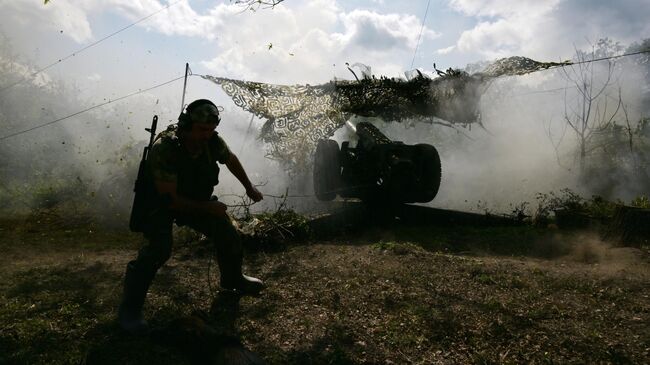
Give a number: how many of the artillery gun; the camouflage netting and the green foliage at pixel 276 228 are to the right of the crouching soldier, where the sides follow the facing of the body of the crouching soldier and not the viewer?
0

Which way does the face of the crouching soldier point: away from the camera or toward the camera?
toward the camera

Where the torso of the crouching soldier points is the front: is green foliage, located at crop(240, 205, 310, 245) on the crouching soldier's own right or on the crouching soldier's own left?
on the crouching soldier's own left

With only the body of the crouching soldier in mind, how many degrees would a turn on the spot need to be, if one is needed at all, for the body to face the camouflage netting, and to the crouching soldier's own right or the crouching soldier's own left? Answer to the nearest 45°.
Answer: approximately 90° to the crouching soldier's own left

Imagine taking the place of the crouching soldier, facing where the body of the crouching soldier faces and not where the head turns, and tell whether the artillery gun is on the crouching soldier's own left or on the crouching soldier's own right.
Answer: on the crouching soldier's own left
